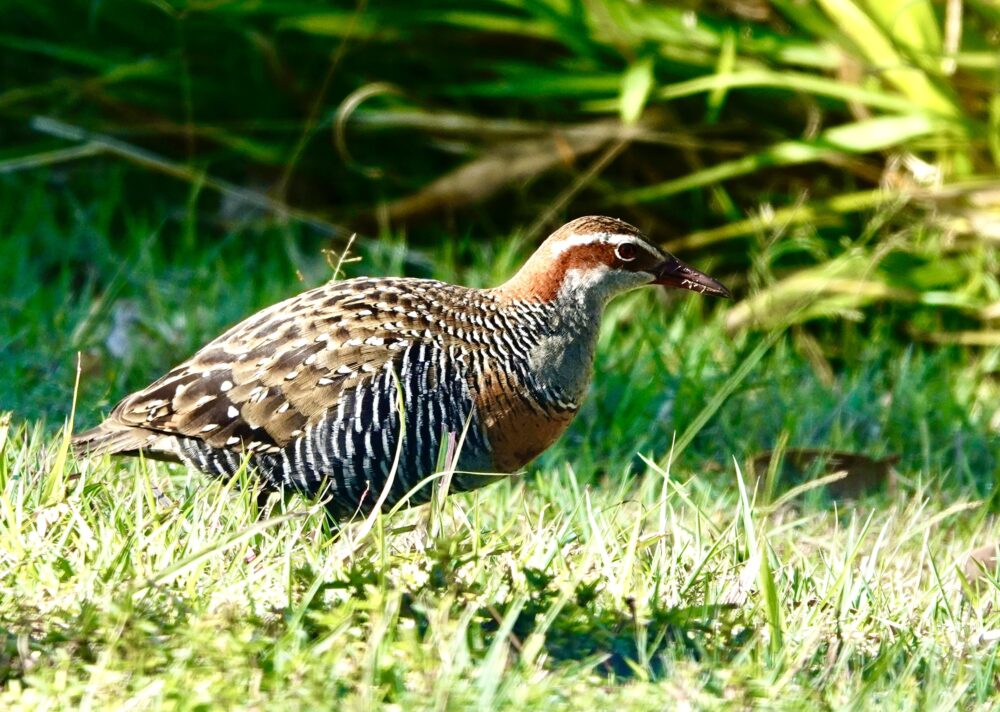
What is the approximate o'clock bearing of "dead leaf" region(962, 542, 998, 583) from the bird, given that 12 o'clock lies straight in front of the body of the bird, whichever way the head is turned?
The dead leaf is roughly at 12 o'clock from the bird.

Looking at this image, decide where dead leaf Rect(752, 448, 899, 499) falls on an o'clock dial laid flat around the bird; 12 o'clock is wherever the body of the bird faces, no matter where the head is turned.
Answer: The dead leaf is roughly at 11 o'clock from the bird.

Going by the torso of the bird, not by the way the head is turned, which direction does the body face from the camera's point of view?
to the viewer's right
